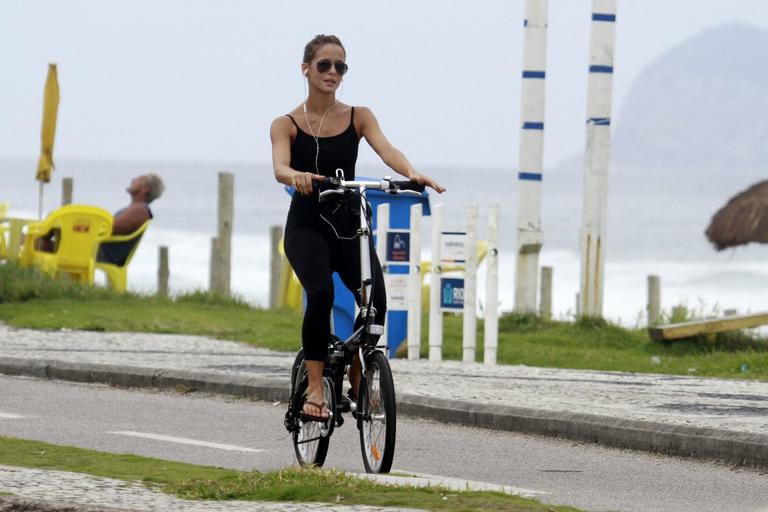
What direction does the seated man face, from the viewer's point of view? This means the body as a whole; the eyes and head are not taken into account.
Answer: to the viewer's left

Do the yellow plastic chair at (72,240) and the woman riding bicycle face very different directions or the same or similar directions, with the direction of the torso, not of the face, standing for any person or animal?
very different directions

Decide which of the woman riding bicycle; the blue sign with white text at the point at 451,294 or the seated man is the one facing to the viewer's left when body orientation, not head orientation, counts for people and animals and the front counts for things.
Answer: the seated man

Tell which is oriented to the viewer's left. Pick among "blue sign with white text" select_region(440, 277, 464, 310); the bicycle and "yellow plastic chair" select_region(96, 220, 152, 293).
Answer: the yellow plastic chair

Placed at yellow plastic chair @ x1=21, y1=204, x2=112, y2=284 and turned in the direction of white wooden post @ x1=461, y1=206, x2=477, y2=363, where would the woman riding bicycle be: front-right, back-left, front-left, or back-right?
front-right

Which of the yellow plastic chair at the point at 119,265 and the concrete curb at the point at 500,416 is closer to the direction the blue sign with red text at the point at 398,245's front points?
the concrete curb

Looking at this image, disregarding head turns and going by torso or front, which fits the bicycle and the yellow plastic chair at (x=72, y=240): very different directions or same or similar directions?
very different directions

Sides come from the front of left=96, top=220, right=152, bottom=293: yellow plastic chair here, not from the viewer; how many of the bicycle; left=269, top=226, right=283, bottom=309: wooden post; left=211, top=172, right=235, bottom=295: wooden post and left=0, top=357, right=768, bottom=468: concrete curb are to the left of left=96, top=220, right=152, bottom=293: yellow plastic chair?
2

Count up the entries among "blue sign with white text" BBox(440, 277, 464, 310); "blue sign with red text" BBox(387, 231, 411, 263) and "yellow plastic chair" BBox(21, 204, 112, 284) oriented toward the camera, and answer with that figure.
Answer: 2

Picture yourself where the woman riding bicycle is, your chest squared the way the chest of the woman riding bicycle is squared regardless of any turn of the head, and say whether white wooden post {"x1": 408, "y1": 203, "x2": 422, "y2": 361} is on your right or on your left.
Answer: on your left

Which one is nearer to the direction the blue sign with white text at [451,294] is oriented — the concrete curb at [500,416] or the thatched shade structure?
the concrete curb

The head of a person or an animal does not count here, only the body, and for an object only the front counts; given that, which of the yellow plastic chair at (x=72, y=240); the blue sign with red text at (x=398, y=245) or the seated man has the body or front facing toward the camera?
the blue sign with red text

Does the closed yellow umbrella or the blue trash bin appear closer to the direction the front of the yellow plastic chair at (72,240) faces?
the closed yellow umbrella

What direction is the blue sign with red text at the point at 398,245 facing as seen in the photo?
toward the camera
